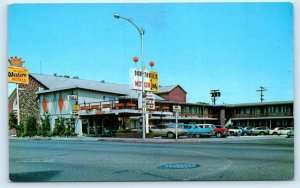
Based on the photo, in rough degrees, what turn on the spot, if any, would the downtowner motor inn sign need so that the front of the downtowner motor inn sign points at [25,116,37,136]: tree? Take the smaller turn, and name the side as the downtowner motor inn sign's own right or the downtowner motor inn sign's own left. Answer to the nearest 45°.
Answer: approximately 90° to the downtowner motor inn sign's own right

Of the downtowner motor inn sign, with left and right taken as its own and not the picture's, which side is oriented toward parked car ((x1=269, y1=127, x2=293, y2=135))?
left

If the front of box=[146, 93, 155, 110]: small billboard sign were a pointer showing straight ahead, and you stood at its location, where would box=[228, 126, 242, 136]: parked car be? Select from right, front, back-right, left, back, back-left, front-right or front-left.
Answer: back-left

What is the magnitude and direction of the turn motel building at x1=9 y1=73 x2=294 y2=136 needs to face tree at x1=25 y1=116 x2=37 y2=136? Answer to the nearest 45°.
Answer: approximately 45° to its right

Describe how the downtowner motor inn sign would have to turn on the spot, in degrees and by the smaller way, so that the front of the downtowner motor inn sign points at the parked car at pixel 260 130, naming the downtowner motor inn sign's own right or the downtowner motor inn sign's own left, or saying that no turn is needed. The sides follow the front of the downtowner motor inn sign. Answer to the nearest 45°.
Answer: approximately 135° to the downtowner motor inn sign's own left
